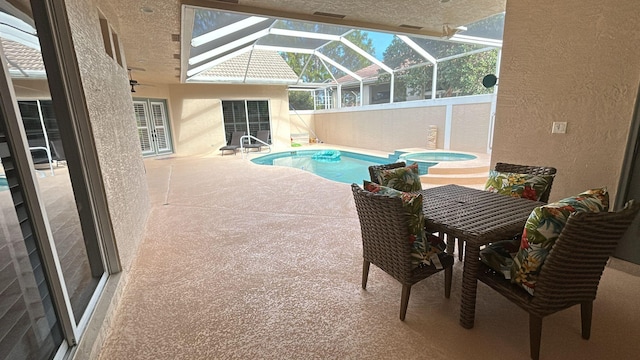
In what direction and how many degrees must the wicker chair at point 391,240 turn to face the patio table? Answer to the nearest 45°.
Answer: approximately 45° to its right

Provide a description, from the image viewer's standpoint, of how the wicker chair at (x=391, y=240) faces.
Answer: facing away from the viewer and to the right of the viewer

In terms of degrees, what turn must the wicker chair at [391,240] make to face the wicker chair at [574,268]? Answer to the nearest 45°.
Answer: approximately 45° to its right

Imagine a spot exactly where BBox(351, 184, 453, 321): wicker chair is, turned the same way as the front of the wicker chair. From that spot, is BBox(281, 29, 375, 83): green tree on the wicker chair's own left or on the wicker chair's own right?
on the wicker chair's own left

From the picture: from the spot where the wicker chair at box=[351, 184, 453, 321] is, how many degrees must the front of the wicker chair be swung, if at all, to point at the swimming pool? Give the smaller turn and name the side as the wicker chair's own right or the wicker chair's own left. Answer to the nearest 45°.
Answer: approximately 45° to the wicker chair's own left

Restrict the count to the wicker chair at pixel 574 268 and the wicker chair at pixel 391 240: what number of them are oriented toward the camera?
0

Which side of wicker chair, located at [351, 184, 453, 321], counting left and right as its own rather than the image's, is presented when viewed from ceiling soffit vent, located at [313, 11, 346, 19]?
left

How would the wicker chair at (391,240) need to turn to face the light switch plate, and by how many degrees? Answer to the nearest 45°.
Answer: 0° — it already faces it

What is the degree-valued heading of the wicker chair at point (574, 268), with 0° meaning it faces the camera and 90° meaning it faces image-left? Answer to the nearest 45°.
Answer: approximately 135°

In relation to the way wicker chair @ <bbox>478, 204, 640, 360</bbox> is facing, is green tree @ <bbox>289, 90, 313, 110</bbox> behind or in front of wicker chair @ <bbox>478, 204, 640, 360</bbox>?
in front

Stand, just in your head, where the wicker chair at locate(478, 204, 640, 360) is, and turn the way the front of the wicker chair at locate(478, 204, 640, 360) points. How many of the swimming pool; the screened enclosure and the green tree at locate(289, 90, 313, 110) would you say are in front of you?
3

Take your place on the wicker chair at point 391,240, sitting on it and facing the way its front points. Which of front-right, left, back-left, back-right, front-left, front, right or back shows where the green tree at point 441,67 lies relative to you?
front-left

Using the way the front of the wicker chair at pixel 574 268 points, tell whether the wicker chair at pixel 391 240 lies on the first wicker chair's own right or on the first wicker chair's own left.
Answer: on the first wicker chair's own left

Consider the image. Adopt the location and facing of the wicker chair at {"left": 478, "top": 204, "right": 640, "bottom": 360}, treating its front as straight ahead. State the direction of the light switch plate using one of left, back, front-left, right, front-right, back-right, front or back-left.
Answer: front-right
